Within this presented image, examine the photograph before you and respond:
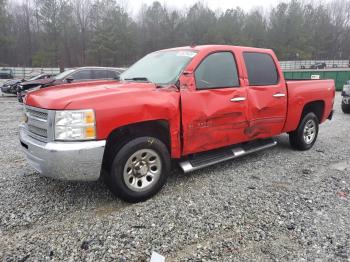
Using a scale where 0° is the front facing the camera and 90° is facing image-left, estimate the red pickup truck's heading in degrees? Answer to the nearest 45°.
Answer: approximately 45°

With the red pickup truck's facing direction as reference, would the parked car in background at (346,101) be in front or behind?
behind
